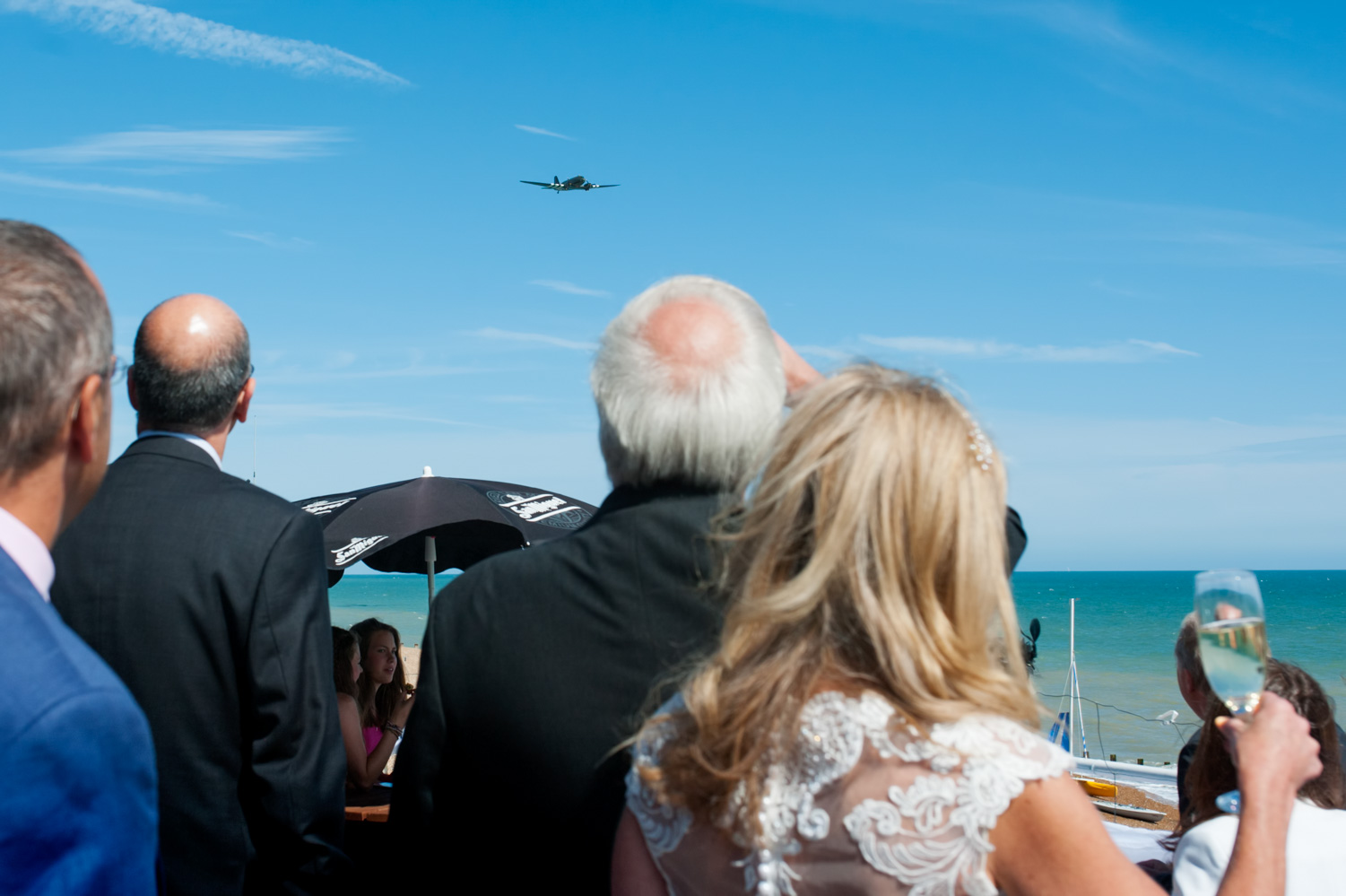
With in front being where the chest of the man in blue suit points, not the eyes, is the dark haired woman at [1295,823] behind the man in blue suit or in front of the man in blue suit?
in front

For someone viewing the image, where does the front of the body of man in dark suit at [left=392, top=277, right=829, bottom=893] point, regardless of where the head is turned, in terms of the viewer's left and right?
facing away from the viewer

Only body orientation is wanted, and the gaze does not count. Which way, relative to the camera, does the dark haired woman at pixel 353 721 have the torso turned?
to the viewer's right

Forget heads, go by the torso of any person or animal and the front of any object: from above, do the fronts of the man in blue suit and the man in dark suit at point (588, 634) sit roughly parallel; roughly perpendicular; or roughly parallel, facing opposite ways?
roughly parallel

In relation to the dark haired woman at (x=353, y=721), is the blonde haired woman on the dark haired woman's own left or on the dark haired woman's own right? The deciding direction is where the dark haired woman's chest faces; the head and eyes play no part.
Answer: on the dark haired woman's own right

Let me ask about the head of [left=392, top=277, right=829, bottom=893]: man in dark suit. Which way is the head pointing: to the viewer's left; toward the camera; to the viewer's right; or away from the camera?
away from the camera

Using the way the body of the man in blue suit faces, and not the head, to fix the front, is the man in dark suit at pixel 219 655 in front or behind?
in front

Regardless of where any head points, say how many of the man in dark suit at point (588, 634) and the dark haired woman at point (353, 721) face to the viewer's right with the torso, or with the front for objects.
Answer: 1

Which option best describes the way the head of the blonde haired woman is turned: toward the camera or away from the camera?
away from the camera

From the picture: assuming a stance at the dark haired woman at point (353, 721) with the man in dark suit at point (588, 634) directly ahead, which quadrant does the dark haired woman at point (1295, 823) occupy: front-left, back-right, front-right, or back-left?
front-left

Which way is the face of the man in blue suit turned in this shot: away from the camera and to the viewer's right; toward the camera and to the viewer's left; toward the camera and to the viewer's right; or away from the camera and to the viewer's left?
away from the camera and to the viewer's right

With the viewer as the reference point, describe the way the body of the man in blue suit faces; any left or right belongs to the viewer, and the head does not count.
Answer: facing away from the viewer and to the right of the viewer
